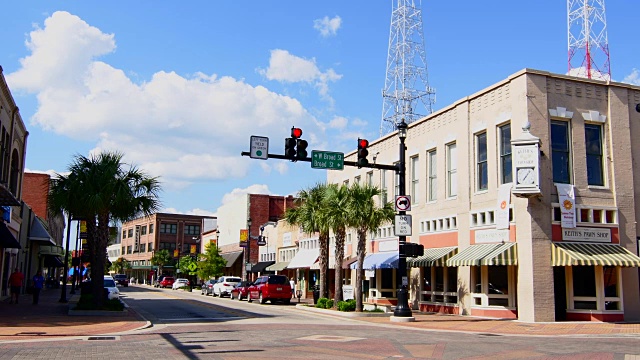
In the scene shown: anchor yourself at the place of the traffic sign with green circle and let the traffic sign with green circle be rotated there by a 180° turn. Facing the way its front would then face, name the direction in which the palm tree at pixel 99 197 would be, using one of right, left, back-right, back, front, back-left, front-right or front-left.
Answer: front-left

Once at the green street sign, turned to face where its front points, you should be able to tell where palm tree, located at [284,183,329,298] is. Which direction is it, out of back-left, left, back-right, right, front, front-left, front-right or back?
back

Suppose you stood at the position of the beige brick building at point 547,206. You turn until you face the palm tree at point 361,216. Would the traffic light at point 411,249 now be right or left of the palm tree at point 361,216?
left

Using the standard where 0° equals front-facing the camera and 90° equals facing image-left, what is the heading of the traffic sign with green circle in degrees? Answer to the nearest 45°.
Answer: approximately 0°

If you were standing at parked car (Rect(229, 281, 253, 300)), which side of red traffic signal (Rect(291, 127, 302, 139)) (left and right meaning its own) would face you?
back

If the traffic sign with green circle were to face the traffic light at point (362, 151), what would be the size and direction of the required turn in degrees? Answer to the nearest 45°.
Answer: approximately 90° to its left

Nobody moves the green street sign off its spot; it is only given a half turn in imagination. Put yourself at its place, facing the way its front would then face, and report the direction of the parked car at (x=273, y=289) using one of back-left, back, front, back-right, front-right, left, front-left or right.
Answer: front

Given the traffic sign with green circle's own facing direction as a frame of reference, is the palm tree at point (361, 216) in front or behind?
behind

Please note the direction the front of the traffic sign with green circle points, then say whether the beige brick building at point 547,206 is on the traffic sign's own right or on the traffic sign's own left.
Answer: on the traffic sign's own left

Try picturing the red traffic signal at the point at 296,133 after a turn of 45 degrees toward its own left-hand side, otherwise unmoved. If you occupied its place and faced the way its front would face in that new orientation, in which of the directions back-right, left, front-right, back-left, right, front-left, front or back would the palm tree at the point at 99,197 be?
back
